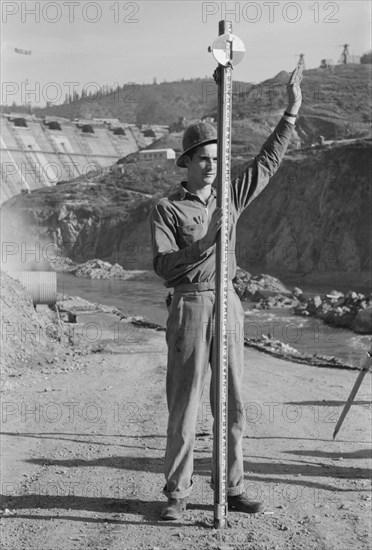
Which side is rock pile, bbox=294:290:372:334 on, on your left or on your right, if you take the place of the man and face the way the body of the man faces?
on your left

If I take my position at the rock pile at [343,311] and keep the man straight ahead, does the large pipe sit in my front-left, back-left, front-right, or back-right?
front-right

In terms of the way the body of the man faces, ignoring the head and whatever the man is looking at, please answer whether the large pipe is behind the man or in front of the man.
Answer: behind

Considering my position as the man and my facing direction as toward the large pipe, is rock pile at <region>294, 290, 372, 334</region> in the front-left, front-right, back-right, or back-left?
front-right

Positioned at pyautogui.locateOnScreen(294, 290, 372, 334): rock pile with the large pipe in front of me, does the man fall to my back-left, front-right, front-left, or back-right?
front-left

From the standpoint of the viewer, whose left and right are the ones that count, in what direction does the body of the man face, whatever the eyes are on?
facing the viewer and to the right of the viewer

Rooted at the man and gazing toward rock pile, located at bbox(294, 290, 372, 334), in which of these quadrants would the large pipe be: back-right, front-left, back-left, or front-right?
front-left

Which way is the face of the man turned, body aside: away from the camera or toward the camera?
toward the camera
